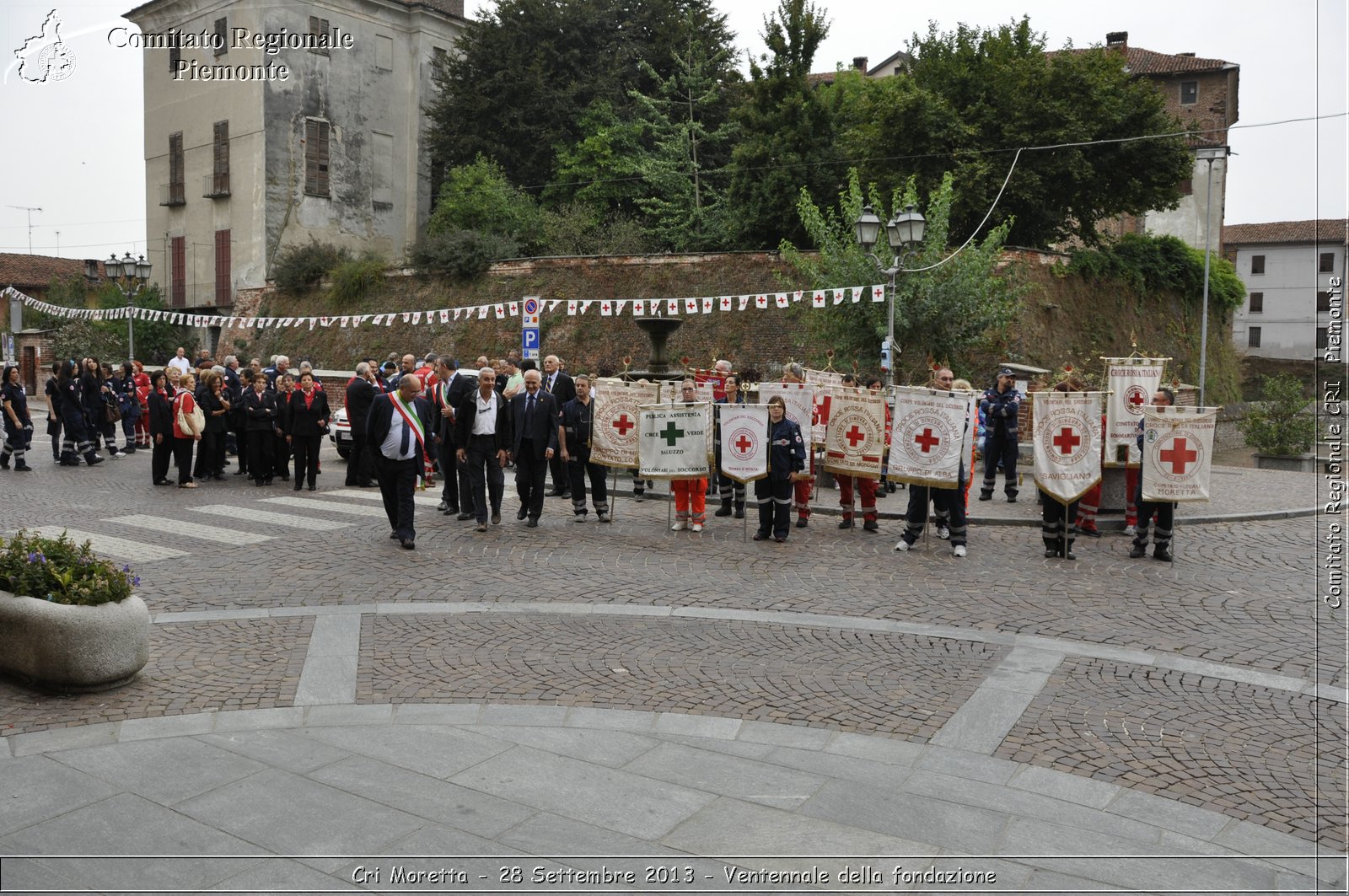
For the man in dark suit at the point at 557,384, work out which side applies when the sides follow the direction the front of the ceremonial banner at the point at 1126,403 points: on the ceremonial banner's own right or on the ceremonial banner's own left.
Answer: on the ceremonial banner's own right

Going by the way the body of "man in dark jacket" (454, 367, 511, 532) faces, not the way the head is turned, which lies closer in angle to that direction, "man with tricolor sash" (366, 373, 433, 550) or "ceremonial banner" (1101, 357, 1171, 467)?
the man with tricolor sash

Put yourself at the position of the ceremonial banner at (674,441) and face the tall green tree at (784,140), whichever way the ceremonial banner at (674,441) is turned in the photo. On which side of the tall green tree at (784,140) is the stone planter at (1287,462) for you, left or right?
right

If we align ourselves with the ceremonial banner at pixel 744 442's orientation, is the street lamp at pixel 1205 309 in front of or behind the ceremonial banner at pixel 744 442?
behind

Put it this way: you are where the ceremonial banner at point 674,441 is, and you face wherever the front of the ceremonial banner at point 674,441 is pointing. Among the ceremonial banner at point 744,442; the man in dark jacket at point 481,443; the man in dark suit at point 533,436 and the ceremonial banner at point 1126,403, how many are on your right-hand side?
2

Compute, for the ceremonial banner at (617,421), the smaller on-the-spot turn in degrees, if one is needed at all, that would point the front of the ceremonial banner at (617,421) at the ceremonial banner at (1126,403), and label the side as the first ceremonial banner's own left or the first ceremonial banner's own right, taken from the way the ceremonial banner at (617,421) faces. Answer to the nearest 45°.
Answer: approximately 90° to the first ceremonial banner's own left

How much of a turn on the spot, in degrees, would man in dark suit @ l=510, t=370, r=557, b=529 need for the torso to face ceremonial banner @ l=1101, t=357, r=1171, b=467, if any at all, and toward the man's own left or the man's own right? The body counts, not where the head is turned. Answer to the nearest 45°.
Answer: approximately 90° to the man's own left

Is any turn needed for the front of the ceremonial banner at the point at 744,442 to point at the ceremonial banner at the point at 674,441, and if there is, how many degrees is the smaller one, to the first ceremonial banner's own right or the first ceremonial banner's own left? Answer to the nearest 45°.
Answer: approximately 90° to the first ceremonial banner's own right
